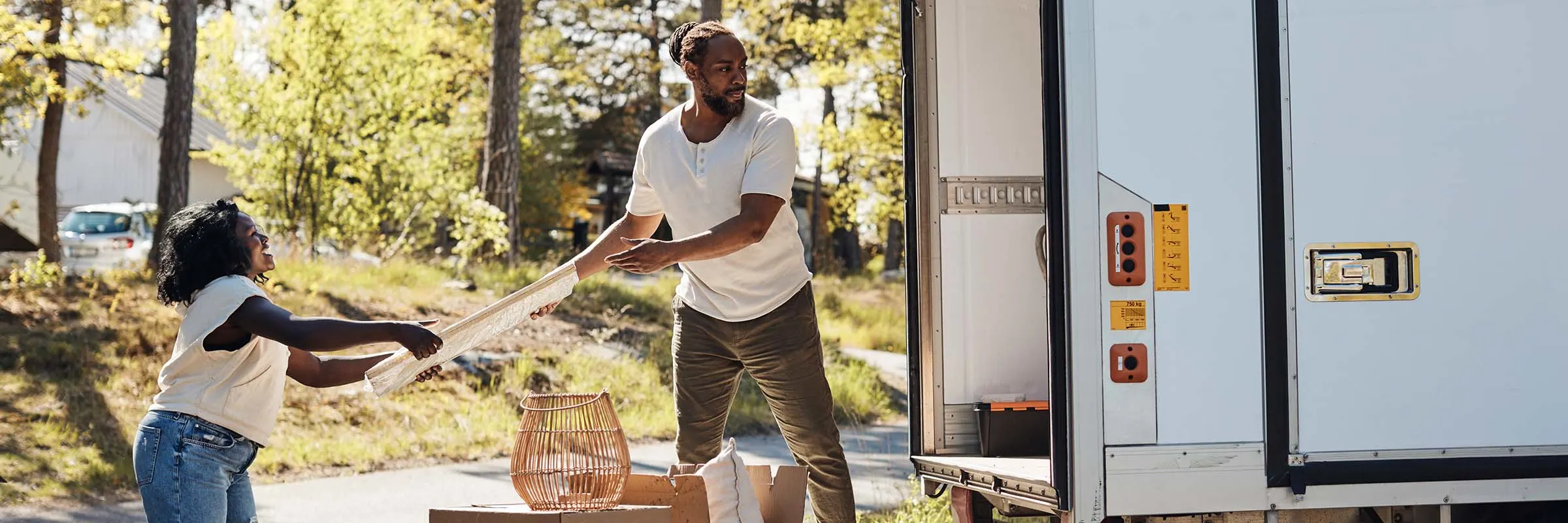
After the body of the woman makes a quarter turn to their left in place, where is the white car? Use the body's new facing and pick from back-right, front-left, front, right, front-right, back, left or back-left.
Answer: front

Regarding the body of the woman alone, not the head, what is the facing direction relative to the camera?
to the viewer's right

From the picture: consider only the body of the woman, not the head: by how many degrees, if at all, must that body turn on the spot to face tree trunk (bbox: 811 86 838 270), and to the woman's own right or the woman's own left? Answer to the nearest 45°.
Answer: approximately 45° to the woman's own left

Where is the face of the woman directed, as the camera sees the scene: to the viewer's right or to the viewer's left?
to the viewer's right

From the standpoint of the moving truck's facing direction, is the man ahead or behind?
behind
